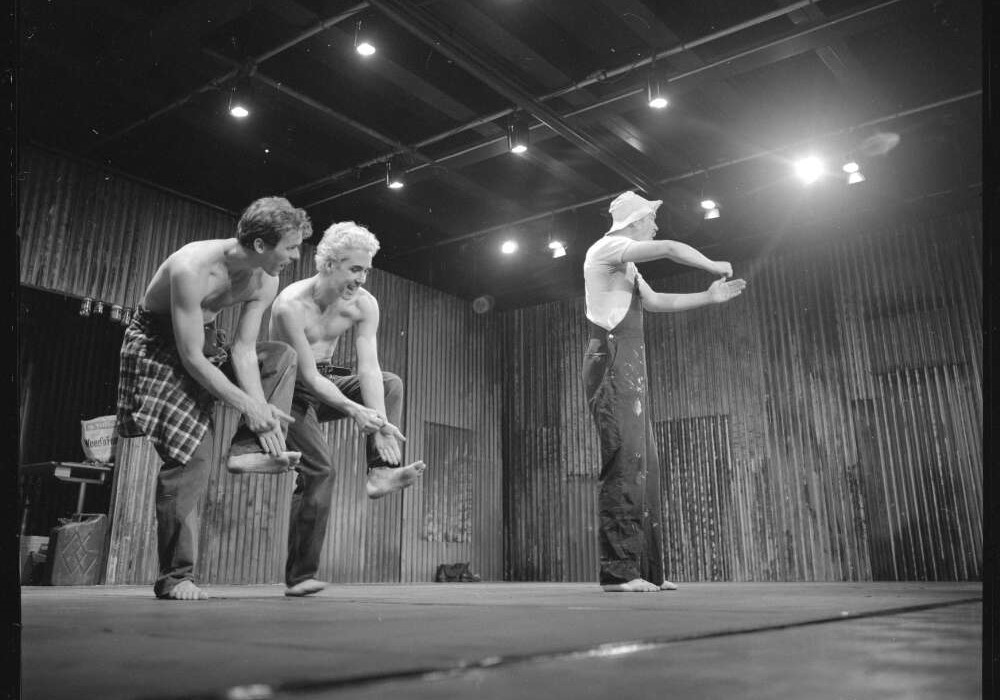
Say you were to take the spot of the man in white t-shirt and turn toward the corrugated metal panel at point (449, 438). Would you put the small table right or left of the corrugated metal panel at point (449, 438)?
left

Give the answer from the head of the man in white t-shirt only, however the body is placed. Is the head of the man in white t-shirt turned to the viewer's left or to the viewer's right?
to the viewer's right

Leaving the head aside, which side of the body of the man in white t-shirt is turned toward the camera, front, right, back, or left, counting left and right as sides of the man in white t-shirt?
right

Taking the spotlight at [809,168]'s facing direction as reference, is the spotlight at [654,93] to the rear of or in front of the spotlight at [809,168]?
in front

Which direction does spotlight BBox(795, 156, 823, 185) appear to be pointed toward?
toward the camera

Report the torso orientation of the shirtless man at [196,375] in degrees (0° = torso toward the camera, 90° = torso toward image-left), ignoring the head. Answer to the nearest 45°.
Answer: approximately 315°

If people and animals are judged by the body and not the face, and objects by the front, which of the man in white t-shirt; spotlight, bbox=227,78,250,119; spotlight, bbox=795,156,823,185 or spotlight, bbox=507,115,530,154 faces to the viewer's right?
the man in white t-shirt

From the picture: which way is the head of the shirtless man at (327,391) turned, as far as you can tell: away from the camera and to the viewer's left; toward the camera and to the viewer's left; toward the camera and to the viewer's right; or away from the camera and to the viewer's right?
toward the camera and to the viewer's right

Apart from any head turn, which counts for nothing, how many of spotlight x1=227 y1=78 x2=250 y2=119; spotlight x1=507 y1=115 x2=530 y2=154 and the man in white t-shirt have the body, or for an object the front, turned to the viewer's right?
1
